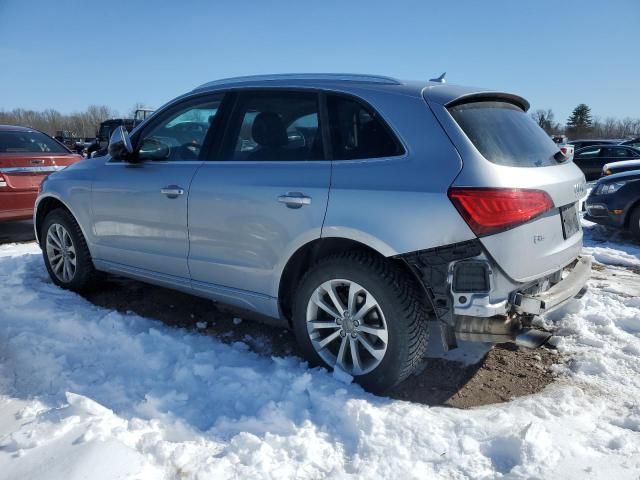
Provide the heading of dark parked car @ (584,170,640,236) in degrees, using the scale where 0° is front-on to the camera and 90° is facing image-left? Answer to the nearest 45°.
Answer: approximately 45°

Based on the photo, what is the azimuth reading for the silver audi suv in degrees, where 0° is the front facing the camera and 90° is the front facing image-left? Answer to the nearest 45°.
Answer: approximately 135°

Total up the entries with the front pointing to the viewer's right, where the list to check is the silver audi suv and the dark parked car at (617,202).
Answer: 0

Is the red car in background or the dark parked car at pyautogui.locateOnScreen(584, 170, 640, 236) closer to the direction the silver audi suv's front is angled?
the red car in background

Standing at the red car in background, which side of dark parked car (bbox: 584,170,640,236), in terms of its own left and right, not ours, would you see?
front

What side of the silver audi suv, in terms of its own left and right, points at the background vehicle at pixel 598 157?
right

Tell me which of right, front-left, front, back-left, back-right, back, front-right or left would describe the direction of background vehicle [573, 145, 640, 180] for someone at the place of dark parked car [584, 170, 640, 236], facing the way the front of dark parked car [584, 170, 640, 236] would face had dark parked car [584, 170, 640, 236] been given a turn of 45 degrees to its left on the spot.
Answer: back

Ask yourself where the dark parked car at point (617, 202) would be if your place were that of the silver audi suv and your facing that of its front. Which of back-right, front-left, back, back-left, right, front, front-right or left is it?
right

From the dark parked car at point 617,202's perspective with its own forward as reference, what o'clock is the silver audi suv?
The silver audi suv is roughly at 11 o'clock from the dark parked car.
